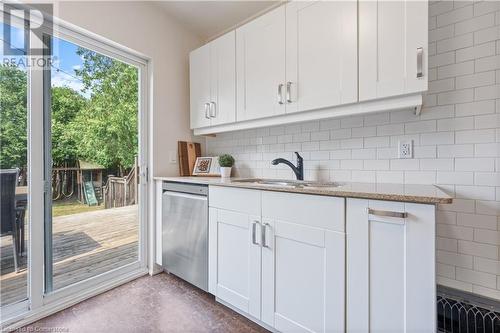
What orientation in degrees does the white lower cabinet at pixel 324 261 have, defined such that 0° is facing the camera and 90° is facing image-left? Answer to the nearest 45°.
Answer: approximately 45°

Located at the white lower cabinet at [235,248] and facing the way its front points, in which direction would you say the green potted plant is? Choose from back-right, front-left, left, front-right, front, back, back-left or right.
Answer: back-right

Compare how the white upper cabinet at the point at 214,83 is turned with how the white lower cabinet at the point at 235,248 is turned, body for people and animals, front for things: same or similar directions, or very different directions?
same or similar directions

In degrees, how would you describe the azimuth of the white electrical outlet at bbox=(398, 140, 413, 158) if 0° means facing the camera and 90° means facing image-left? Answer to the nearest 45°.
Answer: approximately 0°

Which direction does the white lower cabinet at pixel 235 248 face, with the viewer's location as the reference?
facing the viewer and to the left of the viewer

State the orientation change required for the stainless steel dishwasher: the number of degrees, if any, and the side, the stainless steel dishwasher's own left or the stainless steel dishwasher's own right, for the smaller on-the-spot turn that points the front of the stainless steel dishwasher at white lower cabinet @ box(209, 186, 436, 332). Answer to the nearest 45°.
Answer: approximately 90° to the stainless steel dishwasher's own left

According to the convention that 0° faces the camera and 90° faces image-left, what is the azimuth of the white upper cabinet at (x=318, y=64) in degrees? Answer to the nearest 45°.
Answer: approximately 45°

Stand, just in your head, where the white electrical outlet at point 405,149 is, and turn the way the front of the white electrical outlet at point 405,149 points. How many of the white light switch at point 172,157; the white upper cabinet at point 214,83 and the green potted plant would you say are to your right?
3

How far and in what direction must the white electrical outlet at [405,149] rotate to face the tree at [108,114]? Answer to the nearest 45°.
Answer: approximately 90° to its right

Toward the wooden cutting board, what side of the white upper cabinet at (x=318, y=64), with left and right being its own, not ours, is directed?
right

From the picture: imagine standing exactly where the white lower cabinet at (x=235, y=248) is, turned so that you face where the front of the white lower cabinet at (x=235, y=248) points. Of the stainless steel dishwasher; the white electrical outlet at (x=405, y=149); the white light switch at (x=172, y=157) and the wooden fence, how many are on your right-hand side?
3

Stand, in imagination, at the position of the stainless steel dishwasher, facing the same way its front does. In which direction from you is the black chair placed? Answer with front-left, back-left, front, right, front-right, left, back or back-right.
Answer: front-right

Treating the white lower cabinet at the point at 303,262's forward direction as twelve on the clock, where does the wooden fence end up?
The wooden fence is roughly at 2 o'clock from the white lower cabinet.

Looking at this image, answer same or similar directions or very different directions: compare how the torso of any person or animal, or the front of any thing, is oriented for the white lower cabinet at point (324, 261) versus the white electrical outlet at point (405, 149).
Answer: same or similar directions
